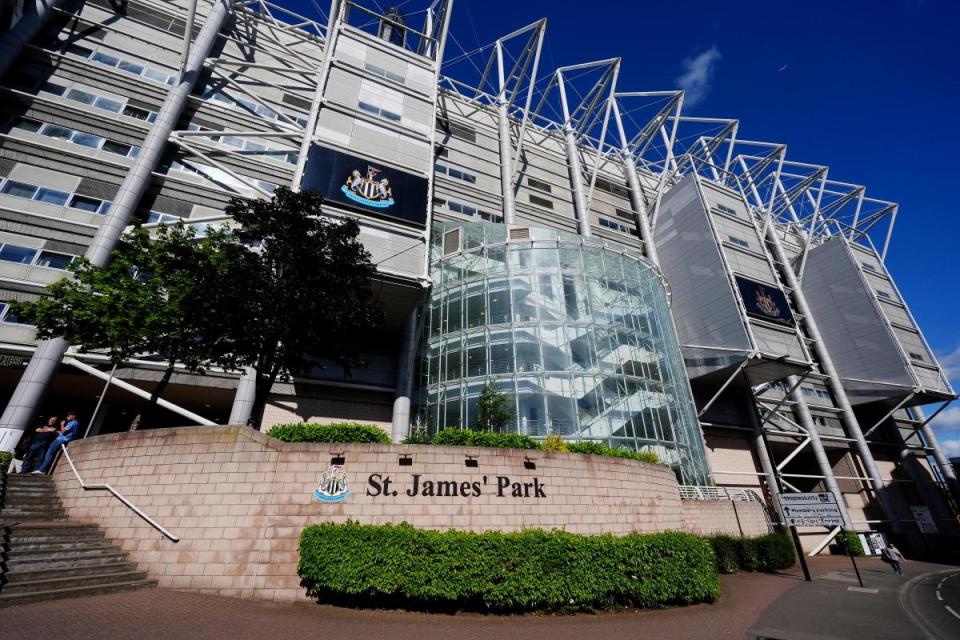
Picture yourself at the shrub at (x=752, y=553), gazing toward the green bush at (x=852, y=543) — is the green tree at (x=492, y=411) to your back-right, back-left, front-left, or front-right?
back-left

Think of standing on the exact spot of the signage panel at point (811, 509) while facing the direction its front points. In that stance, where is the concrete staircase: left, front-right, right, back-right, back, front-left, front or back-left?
front-right

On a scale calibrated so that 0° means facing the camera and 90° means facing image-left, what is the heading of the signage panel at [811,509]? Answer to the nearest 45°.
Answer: approximately 0°

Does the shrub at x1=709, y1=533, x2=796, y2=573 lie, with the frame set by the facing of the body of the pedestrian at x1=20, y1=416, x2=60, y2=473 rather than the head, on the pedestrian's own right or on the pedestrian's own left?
on the pedestrian's own left

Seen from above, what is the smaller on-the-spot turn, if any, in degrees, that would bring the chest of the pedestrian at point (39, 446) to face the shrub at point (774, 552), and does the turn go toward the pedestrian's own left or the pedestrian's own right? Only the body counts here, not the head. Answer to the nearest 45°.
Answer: approximately 45° to the pedestrian's own left

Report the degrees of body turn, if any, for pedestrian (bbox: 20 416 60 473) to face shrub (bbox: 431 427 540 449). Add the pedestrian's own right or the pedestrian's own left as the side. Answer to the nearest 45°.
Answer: approximately 45° to the pedestrian's own left

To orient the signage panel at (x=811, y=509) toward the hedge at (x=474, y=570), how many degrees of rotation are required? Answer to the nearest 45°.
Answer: approximately 45° to its right

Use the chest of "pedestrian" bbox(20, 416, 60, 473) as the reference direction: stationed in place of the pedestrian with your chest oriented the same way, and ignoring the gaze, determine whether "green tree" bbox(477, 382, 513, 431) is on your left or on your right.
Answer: on your left

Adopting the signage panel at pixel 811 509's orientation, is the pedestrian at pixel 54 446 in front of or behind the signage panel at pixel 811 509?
in front
